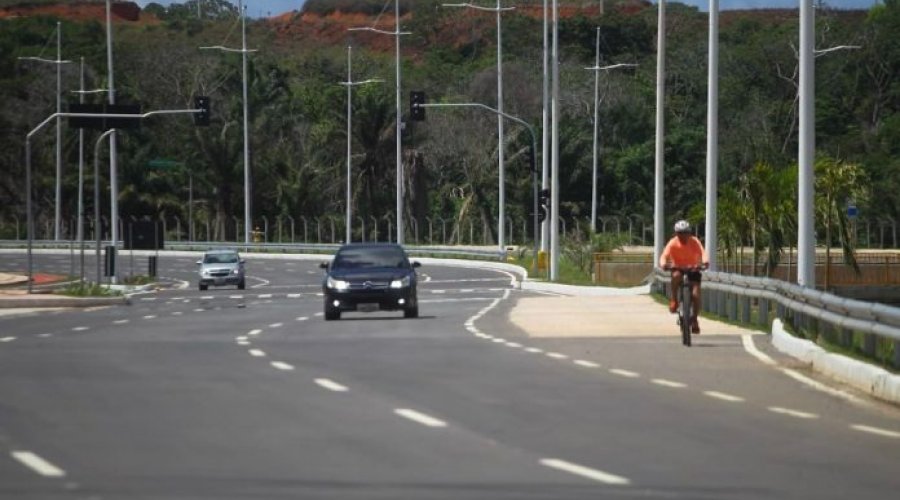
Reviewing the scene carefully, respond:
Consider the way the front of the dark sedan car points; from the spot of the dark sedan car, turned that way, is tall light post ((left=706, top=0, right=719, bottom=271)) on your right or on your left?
on your left

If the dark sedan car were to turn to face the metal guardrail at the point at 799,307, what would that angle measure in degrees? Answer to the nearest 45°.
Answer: approximately 45° to its left

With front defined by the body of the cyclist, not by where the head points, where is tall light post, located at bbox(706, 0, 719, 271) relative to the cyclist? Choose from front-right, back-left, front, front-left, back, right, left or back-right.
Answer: back

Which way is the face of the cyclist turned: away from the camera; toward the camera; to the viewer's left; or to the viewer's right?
toward the camera

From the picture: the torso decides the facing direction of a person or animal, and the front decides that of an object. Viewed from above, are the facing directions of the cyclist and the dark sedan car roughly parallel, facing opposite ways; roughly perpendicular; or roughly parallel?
roughly parallel

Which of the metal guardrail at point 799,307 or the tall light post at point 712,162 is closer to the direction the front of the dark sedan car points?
the metal guardrail

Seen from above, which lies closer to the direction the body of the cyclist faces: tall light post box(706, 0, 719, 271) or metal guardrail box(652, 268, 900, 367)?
the metal guardrail

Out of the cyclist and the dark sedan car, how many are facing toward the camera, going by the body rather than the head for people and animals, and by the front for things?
2

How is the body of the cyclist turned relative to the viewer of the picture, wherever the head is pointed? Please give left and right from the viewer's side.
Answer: facing the viewer

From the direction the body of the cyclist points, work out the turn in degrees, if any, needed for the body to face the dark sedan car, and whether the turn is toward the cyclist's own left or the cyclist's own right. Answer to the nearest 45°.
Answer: approximately 135° to the cyclist's own right
